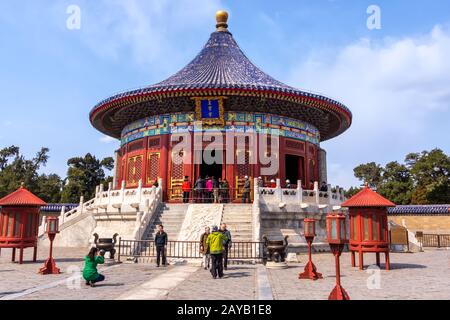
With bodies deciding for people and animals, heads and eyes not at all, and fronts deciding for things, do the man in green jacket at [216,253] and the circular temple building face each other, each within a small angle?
yes

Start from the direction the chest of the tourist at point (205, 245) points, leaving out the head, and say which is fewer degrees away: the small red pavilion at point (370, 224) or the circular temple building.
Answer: the small red pavilion

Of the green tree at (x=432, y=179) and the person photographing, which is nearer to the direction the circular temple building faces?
the person photographing

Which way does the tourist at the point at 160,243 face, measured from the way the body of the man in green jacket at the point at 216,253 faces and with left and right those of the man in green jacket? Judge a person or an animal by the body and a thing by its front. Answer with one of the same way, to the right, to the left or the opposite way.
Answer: the opposite way

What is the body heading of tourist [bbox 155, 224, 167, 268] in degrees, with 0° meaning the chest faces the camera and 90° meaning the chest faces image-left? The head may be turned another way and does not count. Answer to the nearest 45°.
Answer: approximately 0°

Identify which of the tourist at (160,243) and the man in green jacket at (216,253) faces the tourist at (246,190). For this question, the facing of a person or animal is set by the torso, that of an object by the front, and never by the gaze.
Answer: the man in green jacket

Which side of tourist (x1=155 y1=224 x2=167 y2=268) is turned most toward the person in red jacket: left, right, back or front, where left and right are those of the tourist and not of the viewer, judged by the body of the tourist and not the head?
back

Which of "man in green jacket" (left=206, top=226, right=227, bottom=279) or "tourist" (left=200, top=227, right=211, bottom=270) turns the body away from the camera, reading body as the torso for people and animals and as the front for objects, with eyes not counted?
the man in green jacket

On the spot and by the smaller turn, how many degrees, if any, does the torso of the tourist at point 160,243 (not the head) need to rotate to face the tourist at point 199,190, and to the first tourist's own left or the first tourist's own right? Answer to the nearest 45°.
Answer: approximately 180°

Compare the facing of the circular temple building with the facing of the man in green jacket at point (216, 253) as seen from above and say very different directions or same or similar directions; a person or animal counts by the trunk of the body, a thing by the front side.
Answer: very different directions
